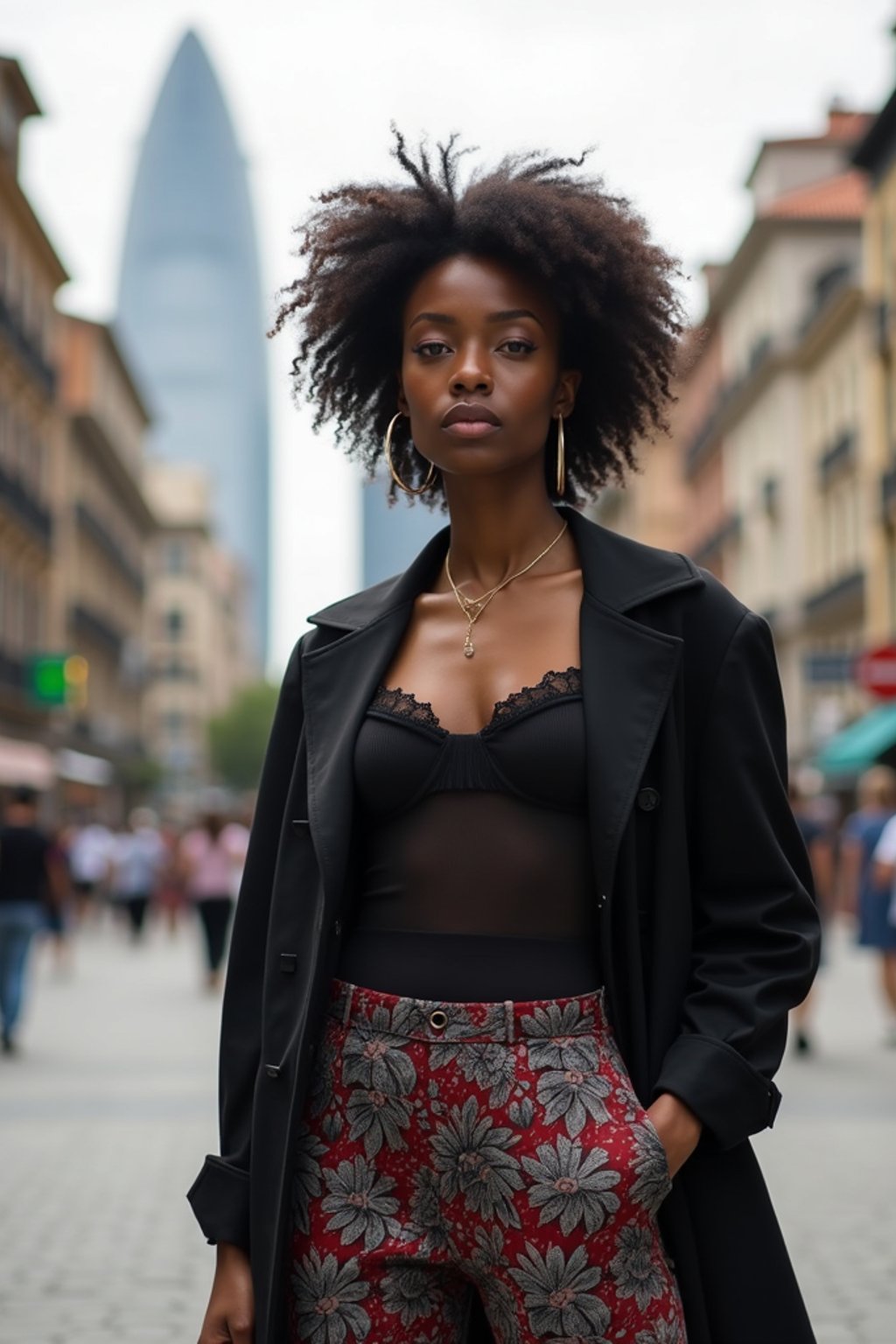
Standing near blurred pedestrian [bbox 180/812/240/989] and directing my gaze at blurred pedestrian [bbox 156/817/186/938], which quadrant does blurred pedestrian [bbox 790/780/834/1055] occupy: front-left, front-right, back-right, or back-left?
back-right

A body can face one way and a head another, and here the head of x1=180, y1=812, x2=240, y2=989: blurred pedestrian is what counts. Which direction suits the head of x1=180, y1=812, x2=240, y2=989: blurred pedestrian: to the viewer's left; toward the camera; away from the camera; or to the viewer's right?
away from the camera

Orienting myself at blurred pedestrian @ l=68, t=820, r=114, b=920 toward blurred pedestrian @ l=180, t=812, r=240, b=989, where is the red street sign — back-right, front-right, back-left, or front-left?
front-left

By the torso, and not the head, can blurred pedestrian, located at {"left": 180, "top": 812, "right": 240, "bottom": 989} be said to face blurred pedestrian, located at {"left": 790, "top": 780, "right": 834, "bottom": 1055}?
no

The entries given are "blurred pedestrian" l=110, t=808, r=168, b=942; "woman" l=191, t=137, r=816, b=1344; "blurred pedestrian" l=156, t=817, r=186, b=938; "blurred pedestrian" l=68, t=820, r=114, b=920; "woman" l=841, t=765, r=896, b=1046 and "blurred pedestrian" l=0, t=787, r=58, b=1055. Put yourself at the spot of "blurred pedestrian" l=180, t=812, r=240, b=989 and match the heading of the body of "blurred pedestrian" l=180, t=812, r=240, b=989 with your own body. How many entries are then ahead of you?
3

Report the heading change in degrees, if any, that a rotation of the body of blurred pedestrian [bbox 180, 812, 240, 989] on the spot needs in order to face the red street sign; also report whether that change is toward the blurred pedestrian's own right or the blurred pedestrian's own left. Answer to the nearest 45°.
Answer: approximately 90° to the blurred pedestrian's own right

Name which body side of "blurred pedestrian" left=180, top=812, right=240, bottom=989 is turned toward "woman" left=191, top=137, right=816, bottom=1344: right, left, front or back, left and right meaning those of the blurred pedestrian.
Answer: back

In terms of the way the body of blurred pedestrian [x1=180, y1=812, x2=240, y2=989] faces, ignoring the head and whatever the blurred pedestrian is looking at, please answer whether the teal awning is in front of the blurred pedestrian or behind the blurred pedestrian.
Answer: in front
